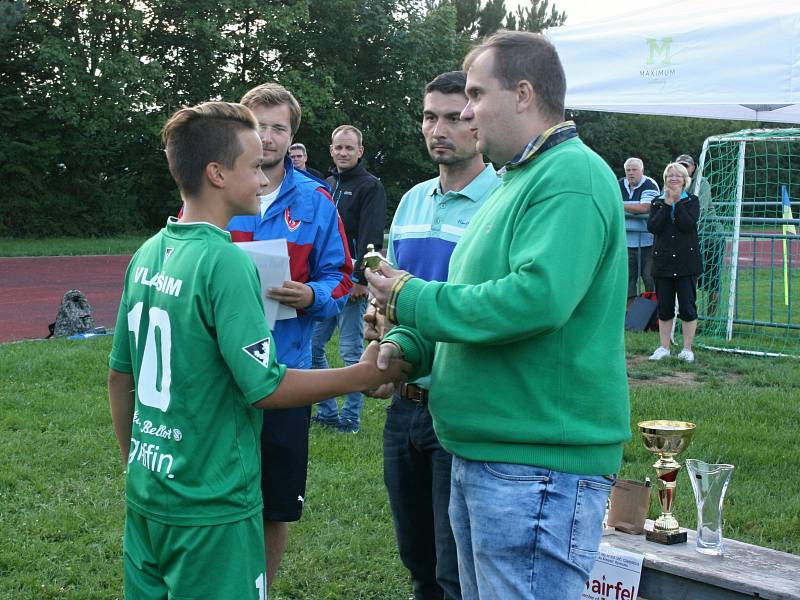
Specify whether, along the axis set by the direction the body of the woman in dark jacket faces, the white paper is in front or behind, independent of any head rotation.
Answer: in front

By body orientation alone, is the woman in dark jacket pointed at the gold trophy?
yes

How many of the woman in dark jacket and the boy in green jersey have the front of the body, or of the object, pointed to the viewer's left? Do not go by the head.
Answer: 0

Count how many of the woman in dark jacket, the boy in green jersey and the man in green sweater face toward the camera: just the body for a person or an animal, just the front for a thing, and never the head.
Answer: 1

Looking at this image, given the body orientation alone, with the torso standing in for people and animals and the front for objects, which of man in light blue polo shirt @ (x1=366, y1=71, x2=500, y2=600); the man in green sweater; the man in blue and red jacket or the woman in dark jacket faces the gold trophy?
the woman in dark jacket

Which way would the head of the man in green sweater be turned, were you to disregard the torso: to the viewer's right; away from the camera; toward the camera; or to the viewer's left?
to the viewer's left

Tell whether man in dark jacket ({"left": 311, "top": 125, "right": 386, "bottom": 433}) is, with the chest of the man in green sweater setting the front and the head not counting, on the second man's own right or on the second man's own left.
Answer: on the second man's own right

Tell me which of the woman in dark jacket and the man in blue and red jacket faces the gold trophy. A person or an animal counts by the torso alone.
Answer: the woman in dark jacket

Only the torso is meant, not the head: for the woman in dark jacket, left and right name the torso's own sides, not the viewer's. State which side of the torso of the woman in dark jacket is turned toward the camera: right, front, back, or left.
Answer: front

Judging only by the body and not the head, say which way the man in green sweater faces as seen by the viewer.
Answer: to the viewer's left
